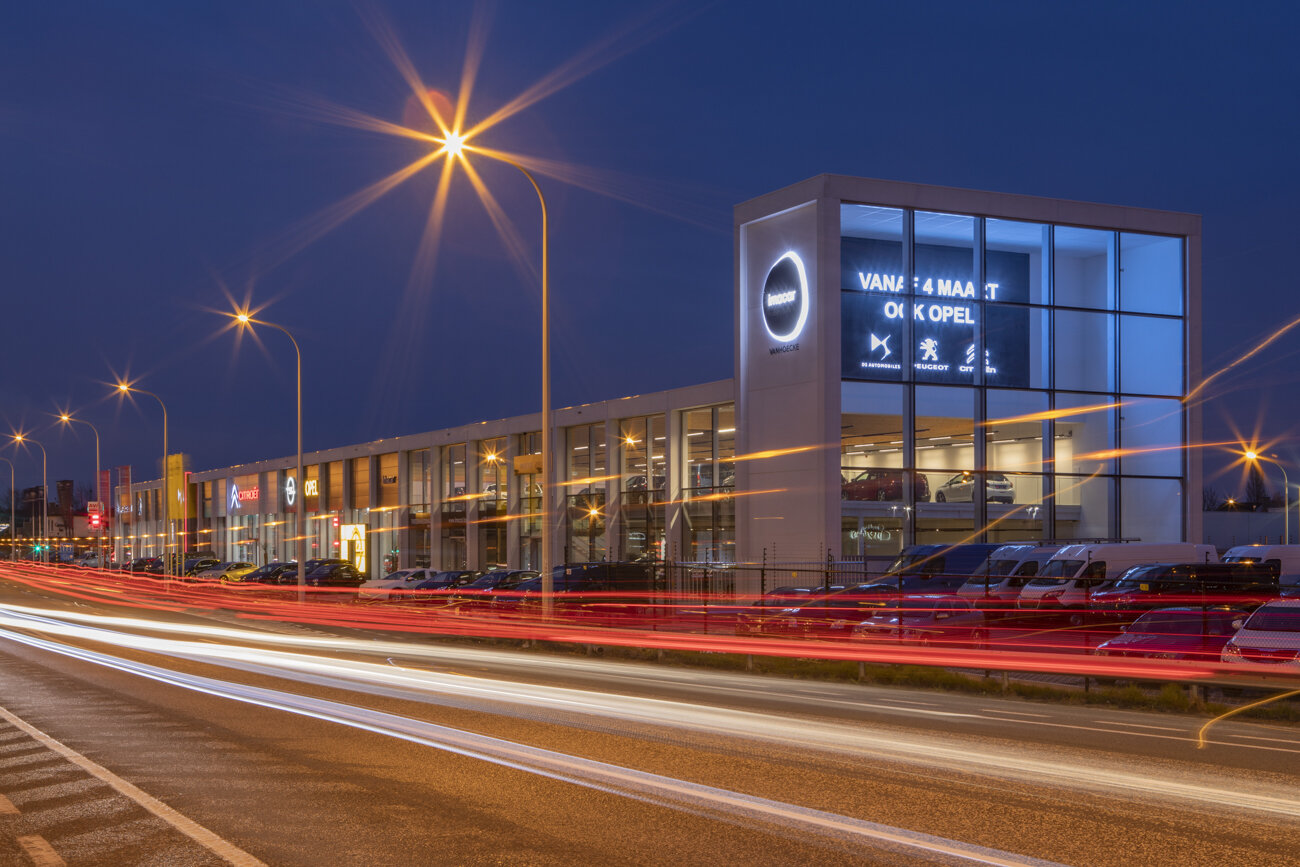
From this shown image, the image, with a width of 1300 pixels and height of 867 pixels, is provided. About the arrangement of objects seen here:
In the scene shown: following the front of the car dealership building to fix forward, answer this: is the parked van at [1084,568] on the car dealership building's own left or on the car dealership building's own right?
on the car dealership building's own left

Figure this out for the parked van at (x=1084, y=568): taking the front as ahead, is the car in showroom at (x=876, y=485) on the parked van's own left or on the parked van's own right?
on the parked van's own right

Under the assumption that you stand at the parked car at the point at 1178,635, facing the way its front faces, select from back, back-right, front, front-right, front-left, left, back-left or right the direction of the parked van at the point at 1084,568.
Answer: back-right

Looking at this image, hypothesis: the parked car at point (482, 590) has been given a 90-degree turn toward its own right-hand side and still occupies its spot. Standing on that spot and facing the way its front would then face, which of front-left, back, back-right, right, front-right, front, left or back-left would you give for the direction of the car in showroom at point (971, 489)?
back-right

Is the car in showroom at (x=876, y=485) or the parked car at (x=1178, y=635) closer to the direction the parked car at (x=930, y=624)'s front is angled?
the parked car

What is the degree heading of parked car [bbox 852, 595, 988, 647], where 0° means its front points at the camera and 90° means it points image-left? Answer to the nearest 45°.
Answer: approximately 45°
